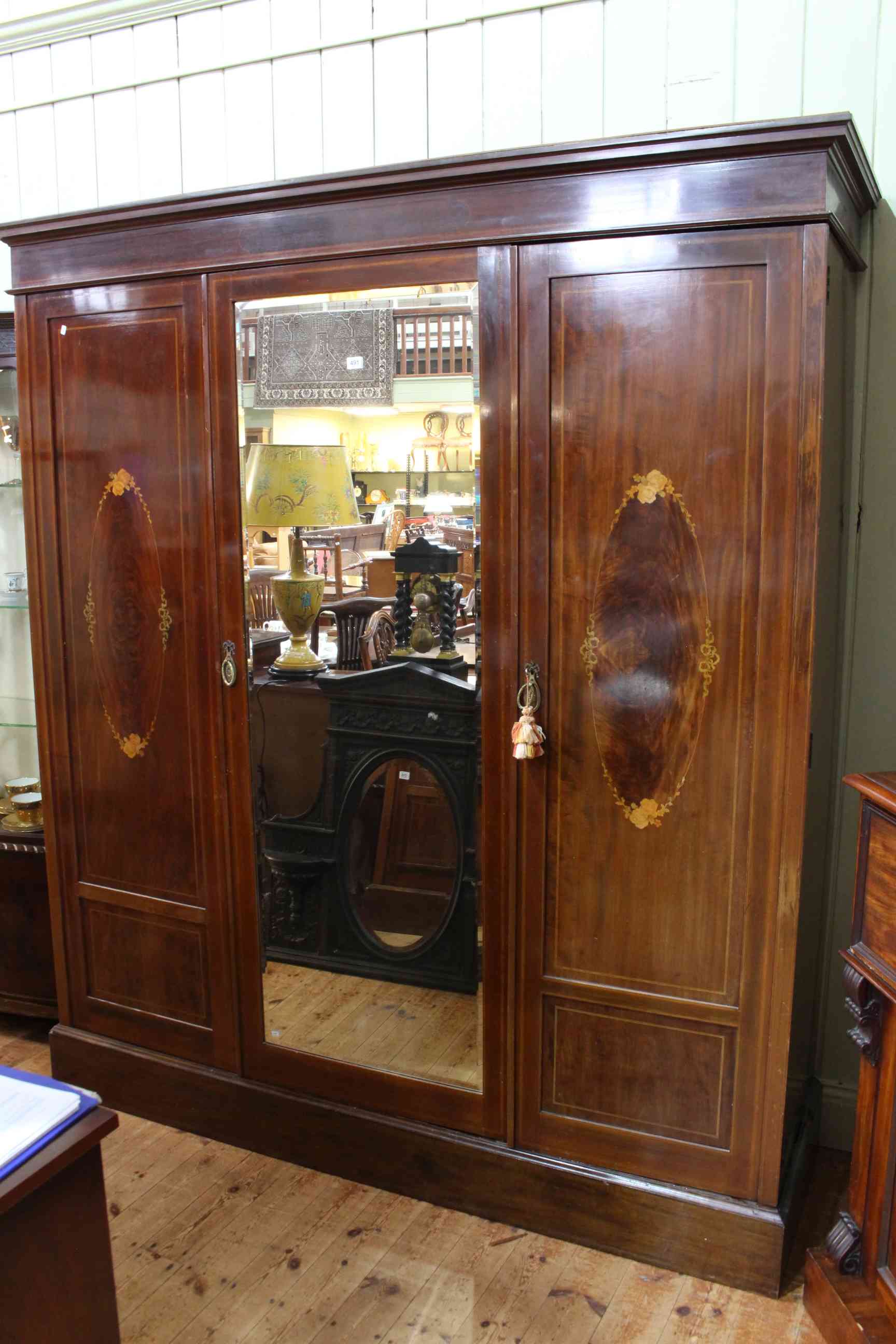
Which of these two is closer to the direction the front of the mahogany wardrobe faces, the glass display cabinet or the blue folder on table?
the blue folder on table

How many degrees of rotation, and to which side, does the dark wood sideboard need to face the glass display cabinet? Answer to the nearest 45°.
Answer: approximately 45° to its right

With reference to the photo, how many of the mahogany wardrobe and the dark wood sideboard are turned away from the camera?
0

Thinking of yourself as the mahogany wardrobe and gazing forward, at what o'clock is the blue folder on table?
The blue folder on table is roughly at 12 o'clock from the mahogany wardrobe.

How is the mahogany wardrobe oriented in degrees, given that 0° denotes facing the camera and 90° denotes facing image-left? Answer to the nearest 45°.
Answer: approximately 45°

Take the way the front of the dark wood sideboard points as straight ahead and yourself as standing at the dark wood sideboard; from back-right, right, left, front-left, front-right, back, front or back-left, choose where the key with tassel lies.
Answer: front-right

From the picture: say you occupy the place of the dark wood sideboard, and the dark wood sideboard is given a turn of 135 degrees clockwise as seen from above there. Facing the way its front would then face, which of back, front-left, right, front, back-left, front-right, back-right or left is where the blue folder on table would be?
back-left

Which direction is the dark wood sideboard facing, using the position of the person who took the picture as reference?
facing the viewer and to the left of the viewer

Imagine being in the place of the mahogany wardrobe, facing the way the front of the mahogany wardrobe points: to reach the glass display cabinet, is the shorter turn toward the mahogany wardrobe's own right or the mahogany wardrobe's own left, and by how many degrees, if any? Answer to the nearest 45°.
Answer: approximately 90° to the mahogany wardrobe's own right
